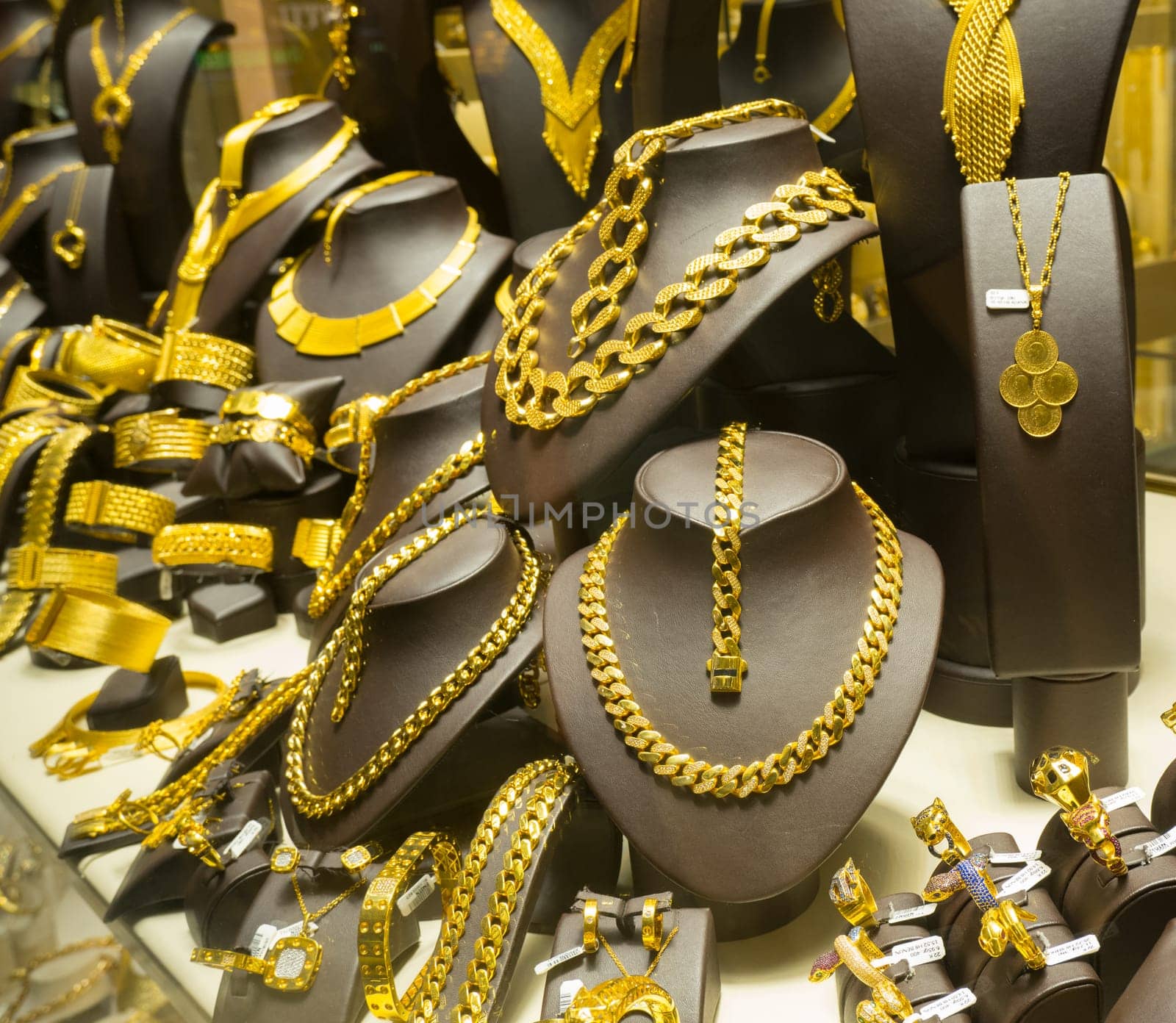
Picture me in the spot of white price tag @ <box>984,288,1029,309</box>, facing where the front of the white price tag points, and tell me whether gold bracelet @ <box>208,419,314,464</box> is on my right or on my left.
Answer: on my right

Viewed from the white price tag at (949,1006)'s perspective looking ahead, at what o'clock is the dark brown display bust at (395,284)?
The dark brown display bust is roughly at 5 o'clock from the white price tag.

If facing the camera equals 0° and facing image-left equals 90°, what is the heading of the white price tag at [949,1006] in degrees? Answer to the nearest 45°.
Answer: approximately 0°
